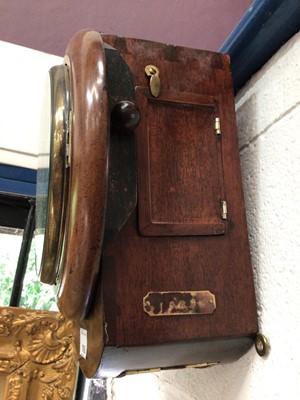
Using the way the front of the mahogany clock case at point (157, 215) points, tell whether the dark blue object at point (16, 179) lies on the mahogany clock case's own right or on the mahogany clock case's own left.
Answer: on the mahogany clock case's own right

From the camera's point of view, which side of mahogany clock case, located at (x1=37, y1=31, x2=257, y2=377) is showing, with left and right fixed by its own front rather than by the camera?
left

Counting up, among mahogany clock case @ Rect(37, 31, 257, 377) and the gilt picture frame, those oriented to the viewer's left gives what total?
1

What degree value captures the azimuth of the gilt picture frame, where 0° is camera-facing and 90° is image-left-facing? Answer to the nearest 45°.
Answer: approximately 0°

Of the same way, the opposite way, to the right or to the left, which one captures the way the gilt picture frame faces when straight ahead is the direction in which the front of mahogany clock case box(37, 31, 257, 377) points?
to the left
